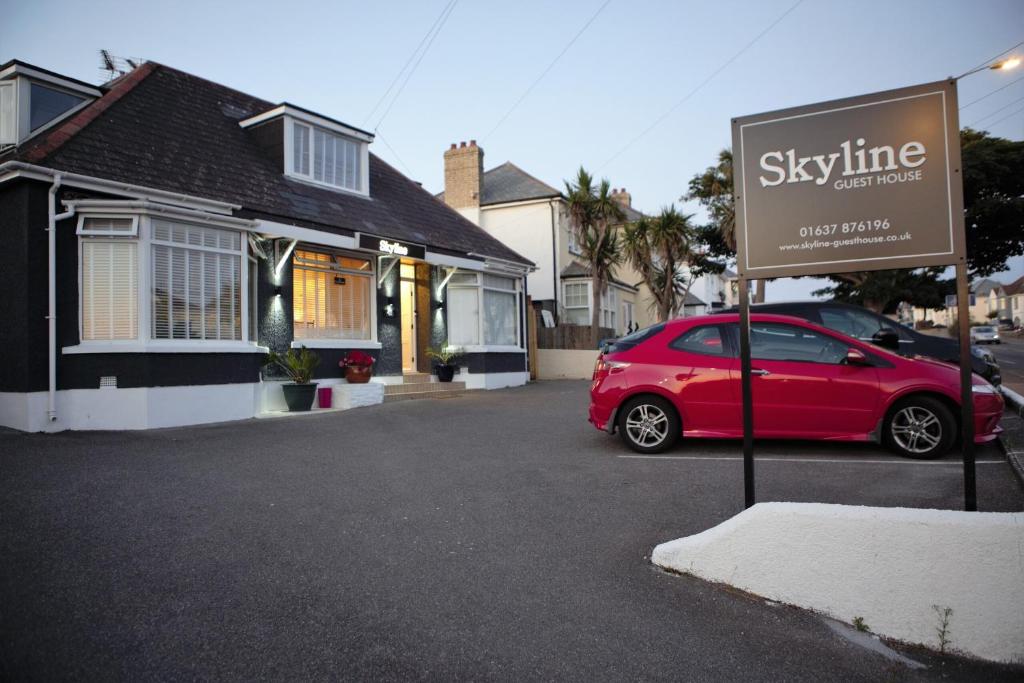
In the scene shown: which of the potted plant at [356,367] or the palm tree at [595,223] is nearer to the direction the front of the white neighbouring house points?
the palm tree

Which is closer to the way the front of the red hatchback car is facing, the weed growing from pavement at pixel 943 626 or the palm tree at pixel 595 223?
the weed growing from pavement

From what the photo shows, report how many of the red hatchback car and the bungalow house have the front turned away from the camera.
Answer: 0

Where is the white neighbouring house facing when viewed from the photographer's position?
facing the viewer and to the right of the viewer

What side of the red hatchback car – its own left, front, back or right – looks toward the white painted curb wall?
right

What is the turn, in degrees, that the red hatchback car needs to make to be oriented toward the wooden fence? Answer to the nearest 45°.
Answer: approximately 135° to its left

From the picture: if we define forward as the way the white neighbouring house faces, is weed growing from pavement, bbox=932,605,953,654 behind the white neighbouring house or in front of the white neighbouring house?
in front

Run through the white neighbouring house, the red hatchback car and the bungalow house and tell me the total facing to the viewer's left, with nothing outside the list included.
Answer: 0

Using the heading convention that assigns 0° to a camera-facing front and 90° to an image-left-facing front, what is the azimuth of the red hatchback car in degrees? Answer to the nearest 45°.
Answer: approximately 270°

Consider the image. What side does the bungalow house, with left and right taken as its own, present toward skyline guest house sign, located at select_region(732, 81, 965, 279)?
front

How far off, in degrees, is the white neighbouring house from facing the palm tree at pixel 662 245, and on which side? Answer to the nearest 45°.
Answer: approximately 45° to its left

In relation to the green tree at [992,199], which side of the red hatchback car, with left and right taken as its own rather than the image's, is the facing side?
left
